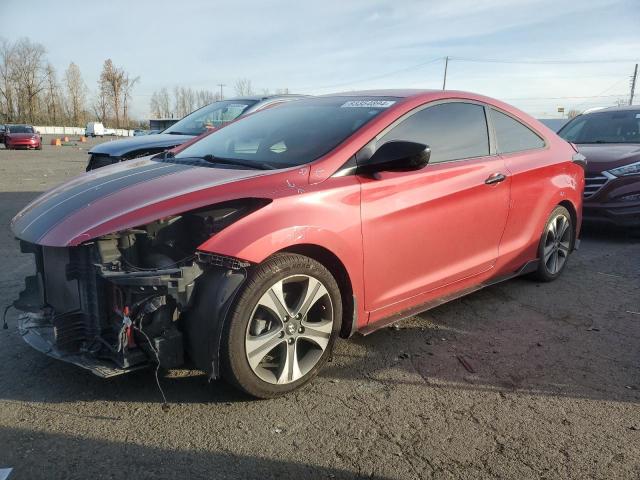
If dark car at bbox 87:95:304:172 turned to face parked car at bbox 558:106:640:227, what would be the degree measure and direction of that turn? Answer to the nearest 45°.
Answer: approximately 135° to its left

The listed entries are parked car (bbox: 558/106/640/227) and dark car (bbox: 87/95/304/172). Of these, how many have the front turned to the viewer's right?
0

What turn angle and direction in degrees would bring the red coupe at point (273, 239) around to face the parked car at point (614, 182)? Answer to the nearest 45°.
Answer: approximately 180°

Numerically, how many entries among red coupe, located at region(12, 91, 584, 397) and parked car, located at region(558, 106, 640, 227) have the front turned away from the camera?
0

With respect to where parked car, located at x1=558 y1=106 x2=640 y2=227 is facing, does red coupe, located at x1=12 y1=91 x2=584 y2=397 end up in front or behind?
in front

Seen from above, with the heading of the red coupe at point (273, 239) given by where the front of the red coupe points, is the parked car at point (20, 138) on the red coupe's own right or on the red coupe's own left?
on the red coupe's own right

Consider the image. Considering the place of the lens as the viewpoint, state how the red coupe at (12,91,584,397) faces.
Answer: facing the viewer and to the left of the viewer

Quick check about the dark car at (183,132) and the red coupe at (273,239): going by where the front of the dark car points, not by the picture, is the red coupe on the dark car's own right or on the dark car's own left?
on the dark car's own left

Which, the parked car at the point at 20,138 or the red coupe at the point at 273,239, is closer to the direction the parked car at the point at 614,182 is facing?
the red coupe

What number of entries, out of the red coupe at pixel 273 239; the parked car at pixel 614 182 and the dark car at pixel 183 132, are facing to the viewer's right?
0

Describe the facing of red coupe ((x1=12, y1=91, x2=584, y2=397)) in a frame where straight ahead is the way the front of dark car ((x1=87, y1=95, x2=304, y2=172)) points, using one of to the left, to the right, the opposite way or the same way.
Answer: the same way

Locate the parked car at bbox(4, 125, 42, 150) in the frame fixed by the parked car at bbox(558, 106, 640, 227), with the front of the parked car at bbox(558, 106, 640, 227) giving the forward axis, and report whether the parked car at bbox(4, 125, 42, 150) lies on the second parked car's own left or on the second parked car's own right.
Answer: on the second parked car's own right
